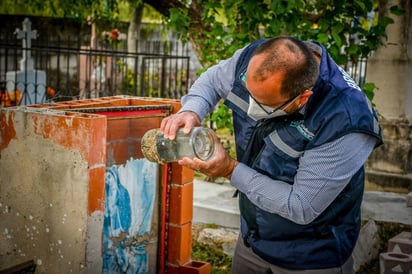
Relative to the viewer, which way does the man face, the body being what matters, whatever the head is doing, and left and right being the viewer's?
facing the viewer and to the left of the viewer
